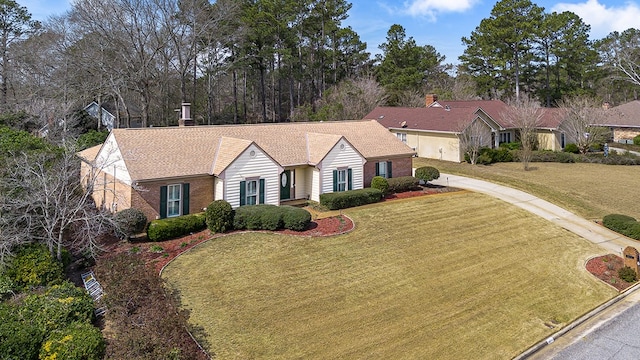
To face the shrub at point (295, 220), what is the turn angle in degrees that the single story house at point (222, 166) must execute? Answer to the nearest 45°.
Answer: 0° — it already faces it

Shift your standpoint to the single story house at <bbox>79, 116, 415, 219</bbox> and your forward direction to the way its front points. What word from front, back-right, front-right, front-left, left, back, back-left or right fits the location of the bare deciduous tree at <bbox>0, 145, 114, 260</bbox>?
right

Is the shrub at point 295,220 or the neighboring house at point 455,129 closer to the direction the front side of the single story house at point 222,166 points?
the shrub

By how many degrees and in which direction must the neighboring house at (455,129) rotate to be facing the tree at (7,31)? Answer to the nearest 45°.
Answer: approximately 135° to its right

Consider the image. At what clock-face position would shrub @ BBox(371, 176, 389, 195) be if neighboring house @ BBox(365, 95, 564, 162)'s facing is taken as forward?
The shrub is roughly at 2 o'clock from the neighboring house.

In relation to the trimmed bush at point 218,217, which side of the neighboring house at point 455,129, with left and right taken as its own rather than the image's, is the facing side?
right

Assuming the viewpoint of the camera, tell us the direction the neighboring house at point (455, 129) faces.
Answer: facing the viewer and to the right of the viewer

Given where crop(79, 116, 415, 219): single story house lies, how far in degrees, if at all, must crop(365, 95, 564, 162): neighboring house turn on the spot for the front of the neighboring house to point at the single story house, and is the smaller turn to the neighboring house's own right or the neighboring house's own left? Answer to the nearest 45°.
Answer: approximately 90° to the neighboring house's own right

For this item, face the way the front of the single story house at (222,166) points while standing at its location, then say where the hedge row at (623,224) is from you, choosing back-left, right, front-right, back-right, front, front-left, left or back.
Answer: front-left

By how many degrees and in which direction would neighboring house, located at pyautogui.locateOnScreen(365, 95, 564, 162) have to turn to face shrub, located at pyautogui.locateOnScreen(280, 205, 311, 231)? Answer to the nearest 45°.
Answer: approximately 45° to its right
